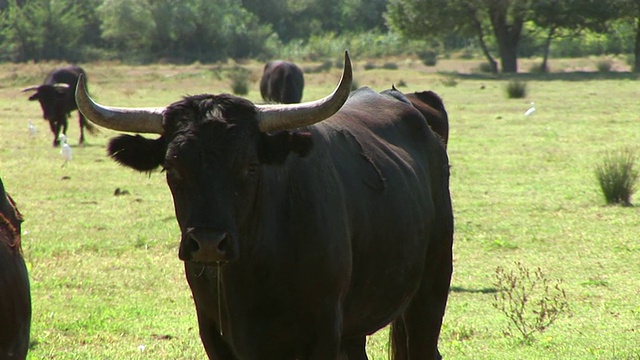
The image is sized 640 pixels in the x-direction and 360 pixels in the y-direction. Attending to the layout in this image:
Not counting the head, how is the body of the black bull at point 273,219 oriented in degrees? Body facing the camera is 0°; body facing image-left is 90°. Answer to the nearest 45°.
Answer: approximately 45°

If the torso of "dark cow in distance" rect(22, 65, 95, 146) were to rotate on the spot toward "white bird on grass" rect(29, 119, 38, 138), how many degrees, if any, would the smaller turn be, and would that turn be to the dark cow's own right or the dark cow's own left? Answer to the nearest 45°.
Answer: approximately 45° to the dark cow's own right

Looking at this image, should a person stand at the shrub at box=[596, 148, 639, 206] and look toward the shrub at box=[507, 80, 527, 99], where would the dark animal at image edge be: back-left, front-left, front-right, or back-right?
back-left

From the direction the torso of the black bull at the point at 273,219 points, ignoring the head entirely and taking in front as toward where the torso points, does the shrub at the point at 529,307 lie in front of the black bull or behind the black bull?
behind

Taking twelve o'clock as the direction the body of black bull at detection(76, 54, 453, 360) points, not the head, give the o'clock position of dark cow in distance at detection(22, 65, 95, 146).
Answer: The dark cow in distance is roughly at 4 o'clock from the black bull.

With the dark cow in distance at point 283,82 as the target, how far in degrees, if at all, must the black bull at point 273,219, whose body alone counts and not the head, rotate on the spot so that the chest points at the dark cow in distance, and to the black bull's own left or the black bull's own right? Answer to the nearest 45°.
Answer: approximately 135° to the black bull's own right

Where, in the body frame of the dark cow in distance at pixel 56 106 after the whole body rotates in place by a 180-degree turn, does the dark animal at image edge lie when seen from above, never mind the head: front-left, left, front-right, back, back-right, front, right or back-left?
back-right
